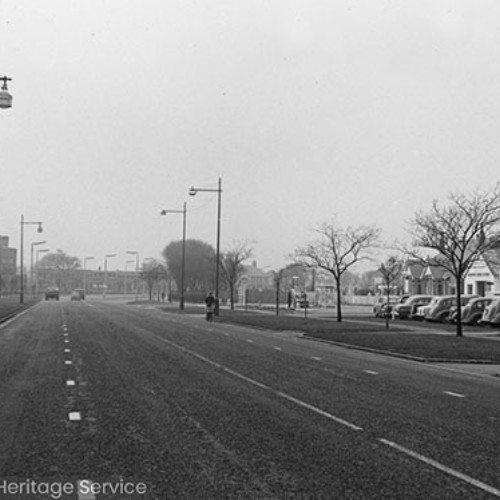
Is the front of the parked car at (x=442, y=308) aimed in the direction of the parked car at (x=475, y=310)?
no

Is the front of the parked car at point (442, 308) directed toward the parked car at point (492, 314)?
no

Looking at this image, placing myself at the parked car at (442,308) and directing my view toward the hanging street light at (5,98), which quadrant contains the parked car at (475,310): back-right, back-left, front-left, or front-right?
front-left

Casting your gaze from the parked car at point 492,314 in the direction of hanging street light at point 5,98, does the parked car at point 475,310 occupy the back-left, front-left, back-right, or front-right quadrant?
back-right
